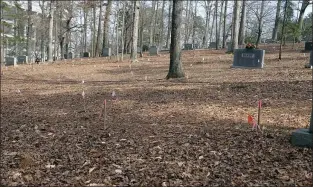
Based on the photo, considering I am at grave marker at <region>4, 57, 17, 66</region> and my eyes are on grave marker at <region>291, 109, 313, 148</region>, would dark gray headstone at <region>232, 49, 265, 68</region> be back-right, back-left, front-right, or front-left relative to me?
front-left

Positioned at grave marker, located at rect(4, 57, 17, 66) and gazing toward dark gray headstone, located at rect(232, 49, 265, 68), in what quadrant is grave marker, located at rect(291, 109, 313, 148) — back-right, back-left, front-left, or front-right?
front-right

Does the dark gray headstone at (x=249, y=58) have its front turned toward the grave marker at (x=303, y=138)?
yes

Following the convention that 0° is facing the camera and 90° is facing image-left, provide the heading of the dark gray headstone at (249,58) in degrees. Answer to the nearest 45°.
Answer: approximately 0°

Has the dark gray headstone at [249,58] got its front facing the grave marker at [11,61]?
no

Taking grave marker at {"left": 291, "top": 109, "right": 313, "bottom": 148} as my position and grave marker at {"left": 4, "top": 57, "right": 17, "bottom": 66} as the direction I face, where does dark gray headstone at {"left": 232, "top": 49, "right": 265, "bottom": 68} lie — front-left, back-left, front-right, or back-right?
front-right

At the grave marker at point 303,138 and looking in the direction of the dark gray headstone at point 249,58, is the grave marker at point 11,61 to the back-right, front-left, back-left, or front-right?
front-left
